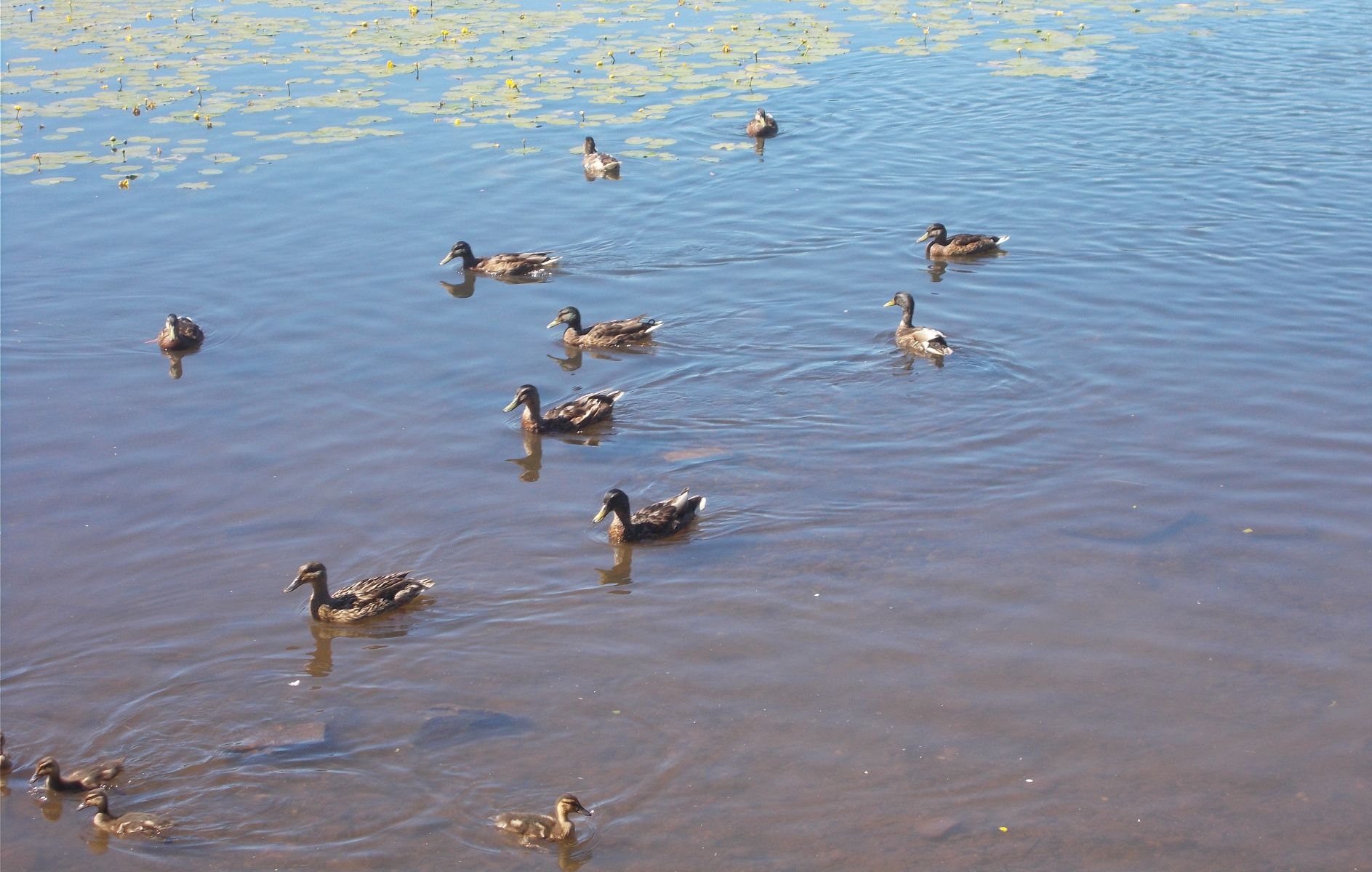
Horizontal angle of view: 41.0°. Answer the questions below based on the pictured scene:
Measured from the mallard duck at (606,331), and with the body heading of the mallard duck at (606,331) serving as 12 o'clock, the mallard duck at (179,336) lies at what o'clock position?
the mallard duck at (179,336) is roughly at 12 o'clock from the mallard duck at (606,331).

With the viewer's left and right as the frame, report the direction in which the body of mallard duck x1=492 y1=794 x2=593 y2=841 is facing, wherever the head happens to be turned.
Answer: facing to the right of the viewer

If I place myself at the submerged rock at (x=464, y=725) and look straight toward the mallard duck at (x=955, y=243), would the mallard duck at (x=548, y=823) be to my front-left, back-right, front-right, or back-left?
back-right

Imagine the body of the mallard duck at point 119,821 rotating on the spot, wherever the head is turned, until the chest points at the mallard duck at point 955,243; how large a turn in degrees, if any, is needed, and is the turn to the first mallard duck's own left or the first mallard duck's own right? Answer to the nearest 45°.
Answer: approximately 135° to the first mallard duck's own right

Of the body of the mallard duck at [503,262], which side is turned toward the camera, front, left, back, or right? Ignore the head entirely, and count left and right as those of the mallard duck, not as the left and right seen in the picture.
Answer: left

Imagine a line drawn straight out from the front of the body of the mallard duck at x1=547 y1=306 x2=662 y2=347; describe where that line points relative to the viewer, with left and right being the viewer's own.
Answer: facing to the left of the viewer

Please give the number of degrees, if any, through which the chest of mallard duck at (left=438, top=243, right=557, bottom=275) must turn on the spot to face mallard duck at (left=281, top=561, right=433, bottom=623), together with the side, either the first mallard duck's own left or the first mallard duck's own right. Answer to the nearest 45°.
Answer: approximately 90° to the first mallard duck's own left

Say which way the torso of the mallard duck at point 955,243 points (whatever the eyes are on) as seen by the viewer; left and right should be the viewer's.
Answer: facing to the left of the viewer

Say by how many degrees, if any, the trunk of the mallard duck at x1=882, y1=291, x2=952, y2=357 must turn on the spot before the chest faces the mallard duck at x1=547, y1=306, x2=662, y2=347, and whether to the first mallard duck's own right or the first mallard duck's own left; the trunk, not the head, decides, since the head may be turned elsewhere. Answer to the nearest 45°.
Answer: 0° — it already faces it

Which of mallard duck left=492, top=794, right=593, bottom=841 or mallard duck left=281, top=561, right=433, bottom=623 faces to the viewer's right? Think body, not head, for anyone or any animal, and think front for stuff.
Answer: mallard duck left=492, top=794, right=593, bottom=841

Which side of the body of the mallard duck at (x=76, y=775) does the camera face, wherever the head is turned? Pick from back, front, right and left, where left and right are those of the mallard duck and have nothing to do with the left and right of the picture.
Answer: left
